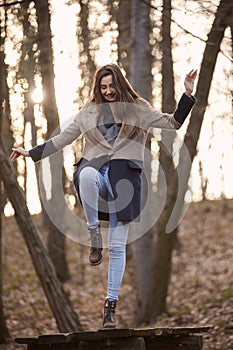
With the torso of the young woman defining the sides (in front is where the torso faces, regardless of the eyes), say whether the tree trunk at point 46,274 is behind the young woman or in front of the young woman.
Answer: behind

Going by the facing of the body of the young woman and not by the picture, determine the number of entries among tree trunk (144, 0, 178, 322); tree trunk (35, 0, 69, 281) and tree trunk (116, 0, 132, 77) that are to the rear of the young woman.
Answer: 3

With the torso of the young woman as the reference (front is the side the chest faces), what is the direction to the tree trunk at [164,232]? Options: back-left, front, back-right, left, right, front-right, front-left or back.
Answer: back

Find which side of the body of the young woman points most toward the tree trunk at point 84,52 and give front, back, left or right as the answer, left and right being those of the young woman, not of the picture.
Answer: back

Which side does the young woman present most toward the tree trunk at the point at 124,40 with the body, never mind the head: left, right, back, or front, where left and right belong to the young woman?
back

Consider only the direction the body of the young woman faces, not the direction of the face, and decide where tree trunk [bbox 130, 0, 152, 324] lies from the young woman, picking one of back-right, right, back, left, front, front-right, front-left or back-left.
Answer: back

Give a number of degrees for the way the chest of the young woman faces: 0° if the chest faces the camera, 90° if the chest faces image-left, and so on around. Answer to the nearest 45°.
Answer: approximately 0°
